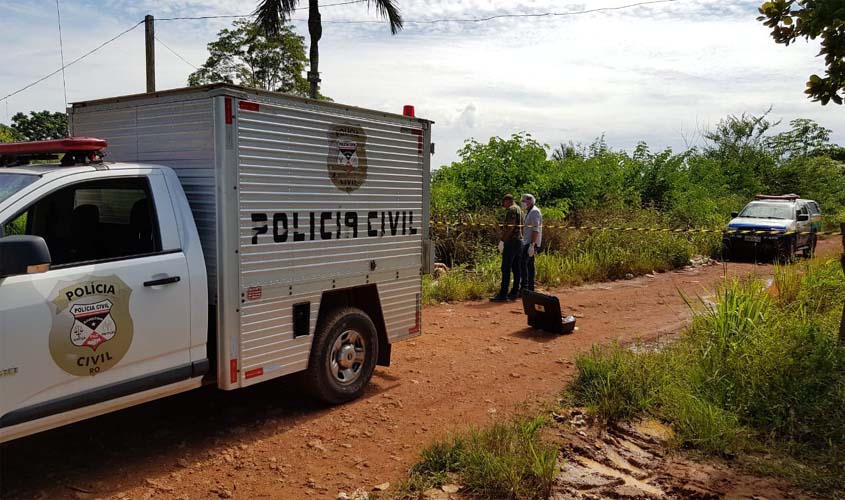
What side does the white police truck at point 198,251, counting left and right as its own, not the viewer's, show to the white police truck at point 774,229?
back

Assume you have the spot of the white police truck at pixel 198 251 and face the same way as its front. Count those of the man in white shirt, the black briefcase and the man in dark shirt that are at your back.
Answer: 3

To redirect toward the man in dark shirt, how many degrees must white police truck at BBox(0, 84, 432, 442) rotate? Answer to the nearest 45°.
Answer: approximately 180°

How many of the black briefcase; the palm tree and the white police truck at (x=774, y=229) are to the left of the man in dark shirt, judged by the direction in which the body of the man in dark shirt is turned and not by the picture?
1

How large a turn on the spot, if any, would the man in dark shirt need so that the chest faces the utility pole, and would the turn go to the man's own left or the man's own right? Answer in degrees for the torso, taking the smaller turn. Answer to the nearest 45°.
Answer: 0° — they already face it

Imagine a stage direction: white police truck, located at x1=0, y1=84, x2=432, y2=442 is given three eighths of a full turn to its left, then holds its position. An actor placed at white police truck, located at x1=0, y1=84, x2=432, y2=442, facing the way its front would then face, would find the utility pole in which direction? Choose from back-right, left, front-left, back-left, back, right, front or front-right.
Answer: left

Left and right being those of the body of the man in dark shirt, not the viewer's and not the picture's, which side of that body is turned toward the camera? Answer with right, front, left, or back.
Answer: left

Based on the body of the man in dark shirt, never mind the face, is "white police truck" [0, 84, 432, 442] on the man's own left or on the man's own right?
on the man's own left

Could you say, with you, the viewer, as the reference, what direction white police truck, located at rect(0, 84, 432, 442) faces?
facing the viewer and to the left of the viewer

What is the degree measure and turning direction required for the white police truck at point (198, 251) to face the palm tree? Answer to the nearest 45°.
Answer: approximately 135° to its right

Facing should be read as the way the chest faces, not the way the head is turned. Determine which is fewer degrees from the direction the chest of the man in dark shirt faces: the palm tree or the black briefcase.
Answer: the palm tree

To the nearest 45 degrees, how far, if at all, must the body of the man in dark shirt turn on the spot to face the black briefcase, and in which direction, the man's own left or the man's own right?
approximately 90° to the man's own left
